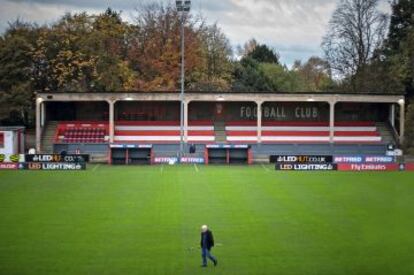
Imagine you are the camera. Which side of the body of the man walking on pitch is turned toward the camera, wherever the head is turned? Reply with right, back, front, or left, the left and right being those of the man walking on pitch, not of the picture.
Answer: left
